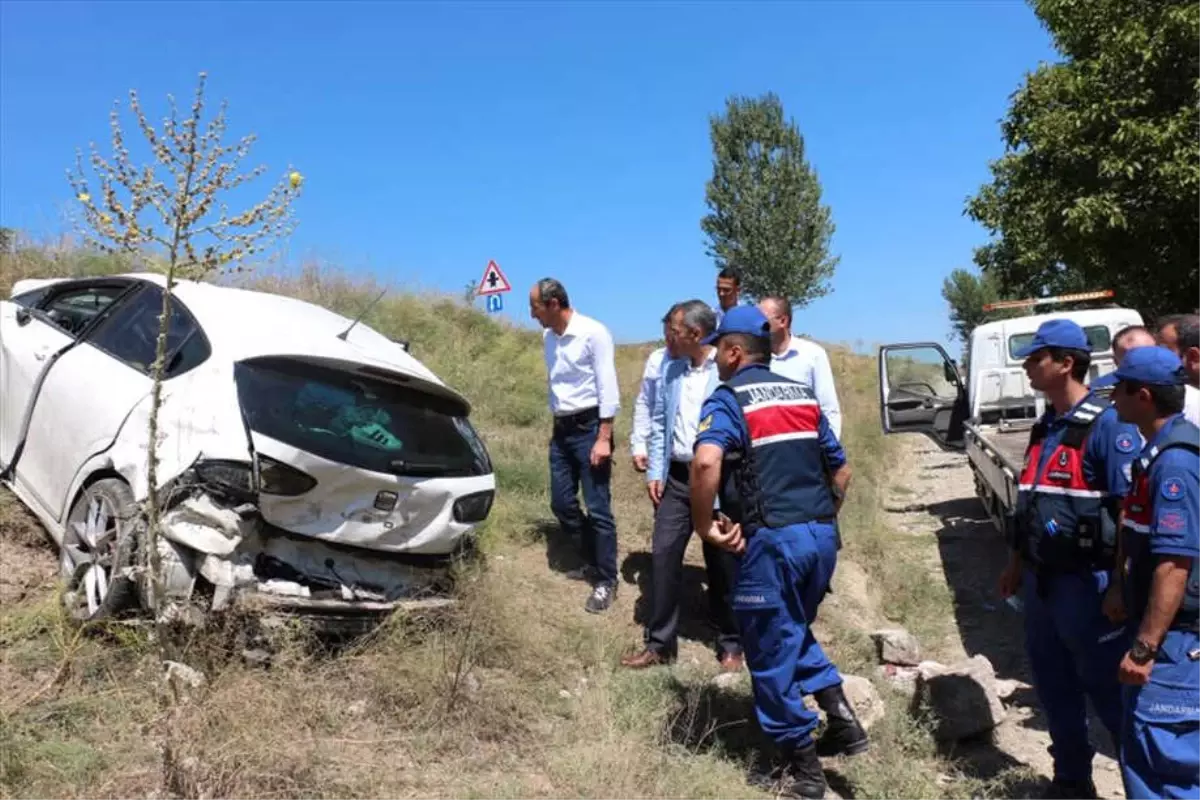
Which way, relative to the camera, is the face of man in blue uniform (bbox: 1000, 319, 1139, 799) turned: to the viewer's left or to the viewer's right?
to the viewer's left

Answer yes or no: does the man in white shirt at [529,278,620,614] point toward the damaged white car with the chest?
yes

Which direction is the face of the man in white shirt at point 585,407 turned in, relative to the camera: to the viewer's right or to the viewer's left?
to the viewer's left

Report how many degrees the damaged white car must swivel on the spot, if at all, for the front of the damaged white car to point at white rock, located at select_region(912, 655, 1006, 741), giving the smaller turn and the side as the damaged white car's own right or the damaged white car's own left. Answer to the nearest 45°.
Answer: approximately 135° to the damaged white car's own right

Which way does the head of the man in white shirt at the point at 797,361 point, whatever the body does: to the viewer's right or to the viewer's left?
to the viewer's left

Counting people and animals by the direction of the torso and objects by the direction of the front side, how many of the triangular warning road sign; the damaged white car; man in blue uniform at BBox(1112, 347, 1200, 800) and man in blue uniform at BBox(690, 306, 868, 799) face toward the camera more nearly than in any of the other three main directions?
1

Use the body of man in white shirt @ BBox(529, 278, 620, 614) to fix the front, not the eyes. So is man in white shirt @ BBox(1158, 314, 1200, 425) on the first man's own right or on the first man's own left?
on the first man's own left

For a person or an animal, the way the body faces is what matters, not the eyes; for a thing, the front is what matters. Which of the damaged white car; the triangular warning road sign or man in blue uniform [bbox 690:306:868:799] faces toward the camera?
the triangular warning road sign

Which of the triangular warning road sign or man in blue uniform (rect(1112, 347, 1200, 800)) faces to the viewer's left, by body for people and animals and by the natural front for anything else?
the man in blue uniform

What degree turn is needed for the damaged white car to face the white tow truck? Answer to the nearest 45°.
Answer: approximately 90° to its right

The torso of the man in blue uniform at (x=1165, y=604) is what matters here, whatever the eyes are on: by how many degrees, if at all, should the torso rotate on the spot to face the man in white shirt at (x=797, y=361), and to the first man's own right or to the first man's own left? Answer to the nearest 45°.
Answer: approximately 45° to the first man's own right

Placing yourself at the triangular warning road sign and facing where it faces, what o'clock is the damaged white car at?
The damaged white car is roughly at 12 o'clock from the triangular warning road sign.

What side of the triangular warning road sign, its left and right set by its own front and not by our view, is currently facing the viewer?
front

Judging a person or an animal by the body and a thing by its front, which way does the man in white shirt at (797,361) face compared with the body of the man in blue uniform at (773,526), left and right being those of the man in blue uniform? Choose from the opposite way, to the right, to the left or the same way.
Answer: to the left

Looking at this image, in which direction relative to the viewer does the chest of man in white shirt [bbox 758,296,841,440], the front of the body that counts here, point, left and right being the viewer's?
facing the viewer and to the left of the viewer

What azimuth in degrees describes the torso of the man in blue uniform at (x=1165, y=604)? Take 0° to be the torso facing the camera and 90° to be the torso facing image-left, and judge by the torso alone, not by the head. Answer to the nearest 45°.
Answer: approximately 90°

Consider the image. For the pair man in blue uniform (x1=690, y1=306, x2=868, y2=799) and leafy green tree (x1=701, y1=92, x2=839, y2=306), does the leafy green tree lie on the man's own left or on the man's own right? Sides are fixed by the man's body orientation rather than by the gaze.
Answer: on the man's own right
